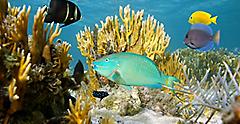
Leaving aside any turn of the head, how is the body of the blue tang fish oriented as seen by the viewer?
to the viewer's left

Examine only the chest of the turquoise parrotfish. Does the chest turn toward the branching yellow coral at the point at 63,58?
yes

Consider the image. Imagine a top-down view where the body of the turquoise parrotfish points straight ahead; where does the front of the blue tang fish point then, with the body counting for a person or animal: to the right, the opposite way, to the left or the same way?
the same way

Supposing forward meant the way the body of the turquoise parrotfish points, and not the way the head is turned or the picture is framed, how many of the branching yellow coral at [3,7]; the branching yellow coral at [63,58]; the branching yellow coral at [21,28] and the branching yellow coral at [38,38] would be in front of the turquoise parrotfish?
4

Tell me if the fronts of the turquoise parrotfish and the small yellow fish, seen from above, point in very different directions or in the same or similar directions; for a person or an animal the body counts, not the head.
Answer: same or similar directions

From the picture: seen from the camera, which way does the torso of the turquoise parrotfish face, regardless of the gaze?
to the viewer's left

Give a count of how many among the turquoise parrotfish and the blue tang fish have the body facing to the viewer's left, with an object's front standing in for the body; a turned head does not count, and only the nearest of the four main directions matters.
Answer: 2

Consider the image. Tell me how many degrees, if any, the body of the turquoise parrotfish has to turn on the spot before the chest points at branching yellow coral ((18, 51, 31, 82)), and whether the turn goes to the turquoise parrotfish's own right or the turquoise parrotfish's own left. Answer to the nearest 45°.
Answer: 0° — it already faces it

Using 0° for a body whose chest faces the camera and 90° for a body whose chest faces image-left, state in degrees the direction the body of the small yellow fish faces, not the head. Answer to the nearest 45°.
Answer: approximately 90°

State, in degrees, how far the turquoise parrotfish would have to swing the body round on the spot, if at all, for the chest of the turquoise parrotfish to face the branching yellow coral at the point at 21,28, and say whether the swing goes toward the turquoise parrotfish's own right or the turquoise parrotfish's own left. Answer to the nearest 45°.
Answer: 0° — it already faces it

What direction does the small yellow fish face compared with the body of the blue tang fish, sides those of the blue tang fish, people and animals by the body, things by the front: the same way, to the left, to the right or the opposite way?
the same way
